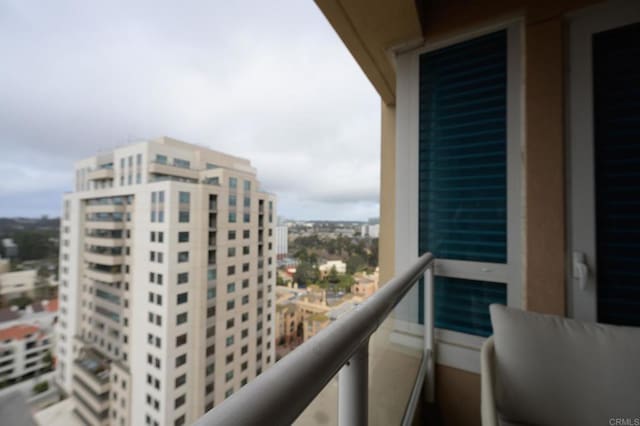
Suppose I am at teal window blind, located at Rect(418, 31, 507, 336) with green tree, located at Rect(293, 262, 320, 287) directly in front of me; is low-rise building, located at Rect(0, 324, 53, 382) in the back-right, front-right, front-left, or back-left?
front-left

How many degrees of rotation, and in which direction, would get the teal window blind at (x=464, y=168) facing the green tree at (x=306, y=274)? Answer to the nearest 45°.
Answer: approximately 45° to its right

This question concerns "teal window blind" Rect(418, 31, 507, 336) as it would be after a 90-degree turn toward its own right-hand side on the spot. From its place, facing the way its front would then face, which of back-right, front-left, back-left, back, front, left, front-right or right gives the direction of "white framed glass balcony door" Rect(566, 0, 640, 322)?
back-right

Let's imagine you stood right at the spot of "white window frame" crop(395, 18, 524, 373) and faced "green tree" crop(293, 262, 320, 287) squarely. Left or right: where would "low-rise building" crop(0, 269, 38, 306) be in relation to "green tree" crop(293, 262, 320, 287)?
left

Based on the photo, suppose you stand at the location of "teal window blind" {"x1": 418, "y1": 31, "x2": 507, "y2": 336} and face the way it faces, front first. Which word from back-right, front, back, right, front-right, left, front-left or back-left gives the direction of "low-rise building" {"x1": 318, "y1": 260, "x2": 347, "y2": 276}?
front-right

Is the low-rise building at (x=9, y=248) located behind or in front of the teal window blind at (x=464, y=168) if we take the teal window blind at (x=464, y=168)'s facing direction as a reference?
in front

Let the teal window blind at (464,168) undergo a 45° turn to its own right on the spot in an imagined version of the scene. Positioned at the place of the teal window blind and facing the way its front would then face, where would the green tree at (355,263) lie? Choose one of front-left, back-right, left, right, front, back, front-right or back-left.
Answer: front

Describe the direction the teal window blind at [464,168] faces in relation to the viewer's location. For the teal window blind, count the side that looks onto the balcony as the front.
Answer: facing the viewer and to the left of the viewer
